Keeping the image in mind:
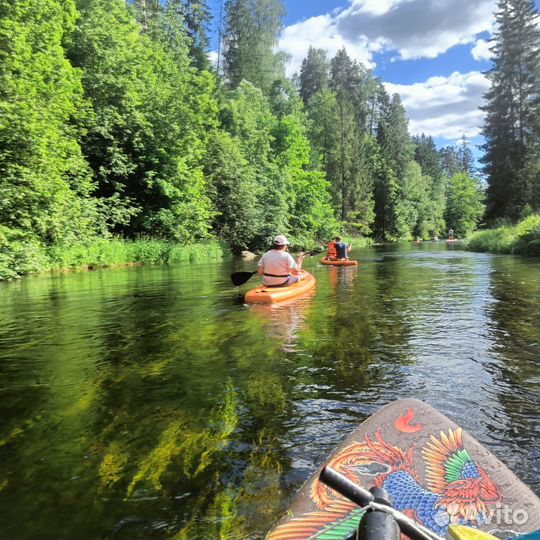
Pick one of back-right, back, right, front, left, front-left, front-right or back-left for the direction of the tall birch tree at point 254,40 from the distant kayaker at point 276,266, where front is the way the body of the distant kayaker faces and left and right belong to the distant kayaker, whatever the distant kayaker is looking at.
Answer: front-left

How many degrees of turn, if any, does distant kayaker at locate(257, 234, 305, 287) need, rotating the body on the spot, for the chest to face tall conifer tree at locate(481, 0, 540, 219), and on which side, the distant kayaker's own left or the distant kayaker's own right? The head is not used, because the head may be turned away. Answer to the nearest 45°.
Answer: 0° — they already face it

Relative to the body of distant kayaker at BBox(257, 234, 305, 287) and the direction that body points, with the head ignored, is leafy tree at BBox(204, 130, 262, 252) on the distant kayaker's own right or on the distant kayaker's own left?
on the distant kayaker's own left

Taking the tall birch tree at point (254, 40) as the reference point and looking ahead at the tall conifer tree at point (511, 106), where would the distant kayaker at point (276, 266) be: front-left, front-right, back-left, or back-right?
front-right

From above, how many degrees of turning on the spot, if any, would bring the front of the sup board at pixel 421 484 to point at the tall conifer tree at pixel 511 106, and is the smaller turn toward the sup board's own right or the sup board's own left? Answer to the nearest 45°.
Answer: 0° — it already faces it

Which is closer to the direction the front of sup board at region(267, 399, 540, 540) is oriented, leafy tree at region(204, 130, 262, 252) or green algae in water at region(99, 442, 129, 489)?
the leafy tree

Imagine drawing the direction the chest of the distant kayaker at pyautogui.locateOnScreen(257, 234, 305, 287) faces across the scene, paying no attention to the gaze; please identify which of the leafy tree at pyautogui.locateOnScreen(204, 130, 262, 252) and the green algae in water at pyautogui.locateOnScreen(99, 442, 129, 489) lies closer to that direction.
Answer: the leafy tree

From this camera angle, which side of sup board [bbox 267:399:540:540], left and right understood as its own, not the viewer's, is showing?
back

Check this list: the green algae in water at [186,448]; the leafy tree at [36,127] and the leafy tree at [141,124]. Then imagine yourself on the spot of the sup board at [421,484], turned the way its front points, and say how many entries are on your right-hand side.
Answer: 0

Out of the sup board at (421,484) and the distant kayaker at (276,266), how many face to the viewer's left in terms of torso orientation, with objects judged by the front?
0

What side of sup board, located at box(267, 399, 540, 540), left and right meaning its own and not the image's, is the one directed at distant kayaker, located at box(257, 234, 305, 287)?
front

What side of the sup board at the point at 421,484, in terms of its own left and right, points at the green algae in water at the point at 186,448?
left

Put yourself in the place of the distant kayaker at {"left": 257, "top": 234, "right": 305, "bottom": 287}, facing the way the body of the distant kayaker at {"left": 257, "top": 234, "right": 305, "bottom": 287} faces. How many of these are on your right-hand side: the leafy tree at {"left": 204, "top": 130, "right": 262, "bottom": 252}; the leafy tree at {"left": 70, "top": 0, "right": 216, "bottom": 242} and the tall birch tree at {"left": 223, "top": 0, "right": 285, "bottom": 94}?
0

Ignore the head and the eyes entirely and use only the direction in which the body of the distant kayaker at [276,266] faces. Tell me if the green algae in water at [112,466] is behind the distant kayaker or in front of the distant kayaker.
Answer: behind

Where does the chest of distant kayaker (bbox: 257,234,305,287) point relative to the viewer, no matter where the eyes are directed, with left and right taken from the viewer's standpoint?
facing away from the viewer and to the right of the viewer

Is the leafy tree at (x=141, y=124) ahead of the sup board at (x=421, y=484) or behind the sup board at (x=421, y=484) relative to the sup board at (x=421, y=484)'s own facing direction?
ahead

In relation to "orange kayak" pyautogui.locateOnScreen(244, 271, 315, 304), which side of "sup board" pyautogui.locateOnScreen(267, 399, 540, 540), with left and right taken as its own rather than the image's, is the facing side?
front
